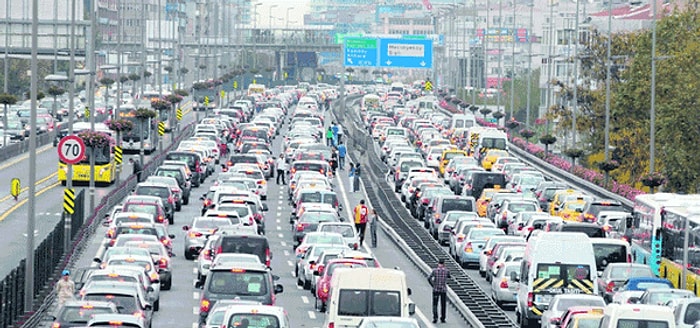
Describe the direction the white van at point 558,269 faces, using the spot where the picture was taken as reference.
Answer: facing away from the viewer

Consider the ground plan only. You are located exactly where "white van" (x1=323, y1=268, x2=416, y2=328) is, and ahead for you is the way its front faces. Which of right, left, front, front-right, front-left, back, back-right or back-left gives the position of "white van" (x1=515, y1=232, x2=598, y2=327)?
front-right

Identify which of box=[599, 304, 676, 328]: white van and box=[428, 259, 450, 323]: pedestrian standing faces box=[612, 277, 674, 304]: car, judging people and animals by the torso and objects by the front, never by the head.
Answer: the white van

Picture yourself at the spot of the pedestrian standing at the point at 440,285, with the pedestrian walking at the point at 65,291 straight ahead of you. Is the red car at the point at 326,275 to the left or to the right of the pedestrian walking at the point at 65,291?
right

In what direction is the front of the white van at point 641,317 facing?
away from the camera

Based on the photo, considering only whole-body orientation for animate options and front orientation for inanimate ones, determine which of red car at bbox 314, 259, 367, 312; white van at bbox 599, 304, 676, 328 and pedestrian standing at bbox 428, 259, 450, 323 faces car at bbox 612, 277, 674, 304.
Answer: the white van

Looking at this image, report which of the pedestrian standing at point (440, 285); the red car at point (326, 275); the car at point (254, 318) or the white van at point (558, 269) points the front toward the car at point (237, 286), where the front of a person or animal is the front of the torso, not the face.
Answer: the car at point (254, 318)

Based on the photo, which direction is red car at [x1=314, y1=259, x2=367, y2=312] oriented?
away from the camera

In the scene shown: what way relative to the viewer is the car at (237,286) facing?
away from the camera
